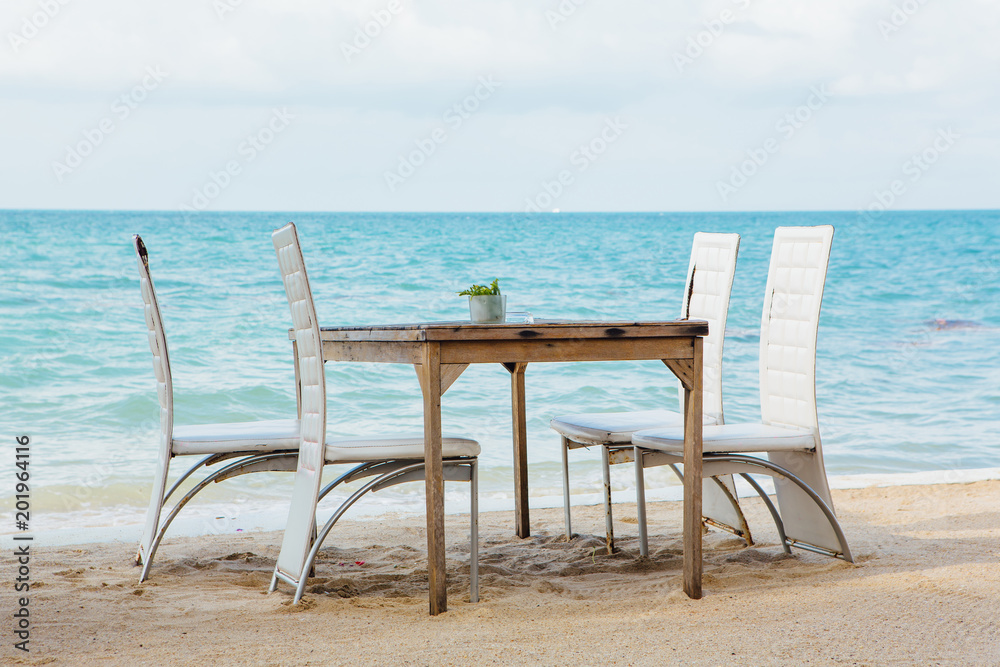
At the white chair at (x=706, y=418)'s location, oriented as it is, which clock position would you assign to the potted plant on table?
The potted plant on table is roughly at 12 o'clock from the white chair.

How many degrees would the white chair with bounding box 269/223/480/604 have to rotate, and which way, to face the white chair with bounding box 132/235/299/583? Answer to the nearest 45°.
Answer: approximately 135° to its left

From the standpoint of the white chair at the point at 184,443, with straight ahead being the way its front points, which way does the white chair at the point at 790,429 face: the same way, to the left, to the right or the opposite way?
the opposite way

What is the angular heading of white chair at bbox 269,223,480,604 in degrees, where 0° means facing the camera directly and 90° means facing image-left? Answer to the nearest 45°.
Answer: approximately 270°

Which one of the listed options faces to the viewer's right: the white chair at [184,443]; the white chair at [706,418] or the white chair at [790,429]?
the white chair at [184,443]

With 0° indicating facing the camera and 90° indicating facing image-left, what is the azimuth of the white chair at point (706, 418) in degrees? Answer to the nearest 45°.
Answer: approximately 45°

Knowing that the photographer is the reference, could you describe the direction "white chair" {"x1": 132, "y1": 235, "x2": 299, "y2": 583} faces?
facing to the right of the viewer

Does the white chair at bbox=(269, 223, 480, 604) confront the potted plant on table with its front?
yes

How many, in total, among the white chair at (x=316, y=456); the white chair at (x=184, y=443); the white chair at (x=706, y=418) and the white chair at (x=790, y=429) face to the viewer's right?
2
